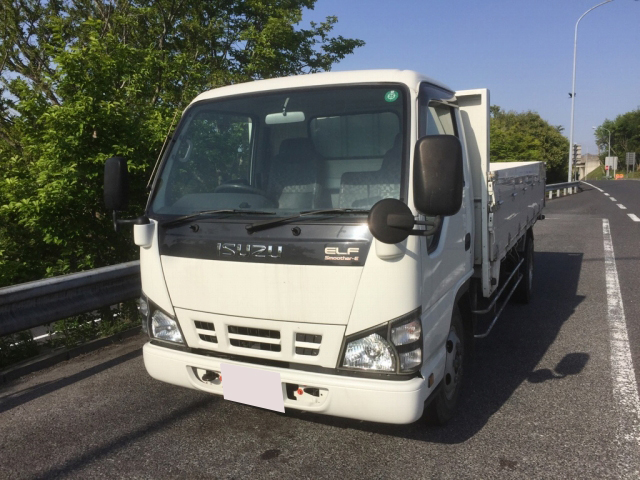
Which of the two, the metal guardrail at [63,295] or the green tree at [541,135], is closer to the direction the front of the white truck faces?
the metal guardrail

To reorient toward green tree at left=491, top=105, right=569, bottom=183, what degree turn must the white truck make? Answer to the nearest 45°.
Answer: approximately 135° to its right

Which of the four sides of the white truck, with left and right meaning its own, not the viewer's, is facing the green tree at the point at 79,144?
right

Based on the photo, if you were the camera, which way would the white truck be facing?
facing the viewer and to the left of the viewer

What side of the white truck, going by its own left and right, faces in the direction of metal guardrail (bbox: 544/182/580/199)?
back

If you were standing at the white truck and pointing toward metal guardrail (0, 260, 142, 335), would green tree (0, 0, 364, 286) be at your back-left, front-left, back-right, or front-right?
front-right

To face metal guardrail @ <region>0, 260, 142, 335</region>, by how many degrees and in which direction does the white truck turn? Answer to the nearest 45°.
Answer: approximately 90° to its right

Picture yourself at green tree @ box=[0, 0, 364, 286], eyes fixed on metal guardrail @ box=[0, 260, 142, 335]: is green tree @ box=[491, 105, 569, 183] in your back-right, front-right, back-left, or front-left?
back-left
